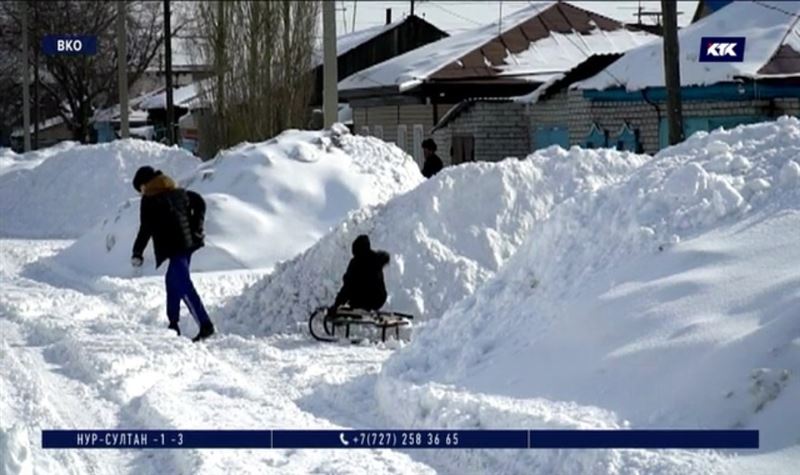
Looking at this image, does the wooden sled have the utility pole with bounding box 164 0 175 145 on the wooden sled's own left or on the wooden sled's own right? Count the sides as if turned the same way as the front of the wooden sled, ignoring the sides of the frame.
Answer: on the wooden sled's own right

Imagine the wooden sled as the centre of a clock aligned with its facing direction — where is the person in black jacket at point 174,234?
The person in black jacket is roughly at 12 o'clock from the wooden sled.

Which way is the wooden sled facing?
to the viewer's left

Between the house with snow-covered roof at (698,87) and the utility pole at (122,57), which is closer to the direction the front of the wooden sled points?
the utility pole

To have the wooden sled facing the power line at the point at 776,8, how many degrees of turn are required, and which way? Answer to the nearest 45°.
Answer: approximately 135° to its right

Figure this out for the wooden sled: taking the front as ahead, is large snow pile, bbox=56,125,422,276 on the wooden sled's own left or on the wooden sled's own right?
on the wooden sled's own right

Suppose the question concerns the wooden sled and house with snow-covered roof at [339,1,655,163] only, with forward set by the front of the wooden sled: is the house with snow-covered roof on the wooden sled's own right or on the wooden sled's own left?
on the wooden sled's own right

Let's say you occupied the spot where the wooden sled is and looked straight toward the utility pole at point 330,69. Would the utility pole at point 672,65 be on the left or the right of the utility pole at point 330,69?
right

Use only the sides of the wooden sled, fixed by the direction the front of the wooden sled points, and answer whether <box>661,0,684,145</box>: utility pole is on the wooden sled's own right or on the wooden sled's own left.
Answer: on the wooden sled's own right

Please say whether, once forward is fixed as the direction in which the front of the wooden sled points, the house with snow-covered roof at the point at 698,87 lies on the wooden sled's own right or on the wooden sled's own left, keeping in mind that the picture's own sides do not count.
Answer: on the wooden sled's own right

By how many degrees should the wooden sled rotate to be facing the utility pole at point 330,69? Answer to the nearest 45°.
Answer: approximately 90° to its right
